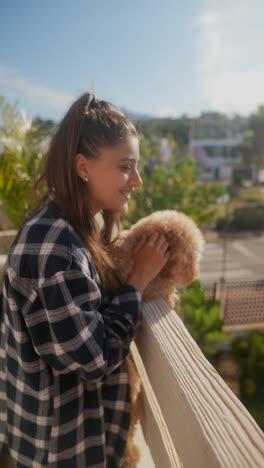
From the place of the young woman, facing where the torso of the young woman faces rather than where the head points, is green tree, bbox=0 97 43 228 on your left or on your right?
on your left

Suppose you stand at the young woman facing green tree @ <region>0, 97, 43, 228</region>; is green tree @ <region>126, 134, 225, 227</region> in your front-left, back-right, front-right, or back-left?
front-right

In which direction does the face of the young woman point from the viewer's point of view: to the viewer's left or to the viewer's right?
to the viewer's right

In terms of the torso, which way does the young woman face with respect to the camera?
to the viewer's right

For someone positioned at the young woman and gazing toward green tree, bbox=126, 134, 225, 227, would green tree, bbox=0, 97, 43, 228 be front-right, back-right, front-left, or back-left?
front-left

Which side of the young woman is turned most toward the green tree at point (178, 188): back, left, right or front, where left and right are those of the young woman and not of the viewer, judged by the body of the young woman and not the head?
left
